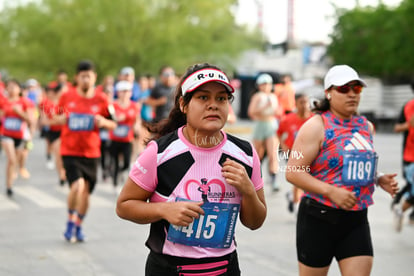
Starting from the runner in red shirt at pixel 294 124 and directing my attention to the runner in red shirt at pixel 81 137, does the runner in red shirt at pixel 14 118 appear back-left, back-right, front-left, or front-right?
front-right

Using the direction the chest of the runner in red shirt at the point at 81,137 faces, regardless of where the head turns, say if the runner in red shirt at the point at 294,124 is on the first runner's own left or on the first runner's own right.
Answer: on the first runner's own left

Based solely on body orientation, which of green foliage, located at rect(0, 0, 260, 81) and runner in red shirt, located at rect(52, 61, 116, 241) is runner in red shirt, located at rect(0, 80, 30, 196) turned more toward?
the runner in red shirt

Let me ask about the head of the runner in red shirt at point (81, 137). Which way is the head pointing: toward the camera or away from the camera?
toward the camera

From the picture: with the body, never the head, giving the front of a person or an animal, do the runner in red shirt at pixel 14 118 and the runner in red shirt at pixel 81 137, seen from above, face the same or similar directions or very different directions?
same or similar directions

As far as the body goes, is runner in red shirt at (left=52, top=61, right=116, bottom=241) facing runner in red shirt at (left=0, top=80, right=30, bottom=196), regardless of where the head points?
no

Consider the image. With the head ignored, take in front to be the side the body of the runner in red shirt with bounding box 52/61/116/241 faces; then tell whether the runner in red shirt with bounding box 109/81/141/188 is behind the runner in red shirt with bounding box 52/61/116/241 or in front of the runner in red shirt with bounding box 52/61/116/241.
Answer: behind

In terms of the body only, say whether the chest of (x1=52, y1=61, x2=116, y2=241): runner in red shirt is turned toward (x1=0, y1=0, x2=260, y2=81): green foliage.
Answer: no

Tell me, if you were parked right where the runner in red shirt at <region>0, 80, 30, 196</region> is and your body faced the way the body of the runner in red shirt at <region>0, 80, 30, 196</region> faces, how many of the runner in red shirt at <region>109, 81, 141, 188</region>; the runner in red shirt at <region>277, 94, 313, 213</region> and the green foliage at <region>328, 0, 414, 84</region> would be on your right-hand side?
0

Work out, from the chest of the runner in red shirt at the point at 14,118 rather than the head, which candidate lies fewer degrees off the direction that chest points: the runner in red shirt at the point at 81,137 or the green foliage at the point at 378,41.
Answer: the runner in red shirt

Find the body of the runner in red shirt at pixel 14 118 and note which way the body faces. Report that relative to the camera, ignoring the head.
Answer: toward the camera

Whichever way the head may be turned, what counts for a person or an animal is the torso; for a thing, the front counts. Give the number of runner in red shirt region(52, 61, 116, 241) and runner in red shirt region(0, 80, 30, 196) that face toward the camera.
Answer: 2

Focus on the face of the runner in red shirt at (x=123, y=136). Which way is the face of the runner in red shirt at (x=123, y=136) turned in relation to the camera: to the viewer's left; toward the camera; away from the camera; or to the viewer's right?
toward the camera

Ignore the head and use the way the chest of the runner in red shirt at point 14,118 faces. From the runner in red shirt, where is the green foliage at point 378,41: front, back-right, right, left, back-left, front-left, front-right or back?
back-left

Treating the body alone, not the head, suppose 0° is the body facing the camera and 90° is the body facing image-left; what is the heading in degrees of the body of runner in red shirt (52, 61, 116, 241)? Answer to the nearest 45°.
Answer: approximately 0°

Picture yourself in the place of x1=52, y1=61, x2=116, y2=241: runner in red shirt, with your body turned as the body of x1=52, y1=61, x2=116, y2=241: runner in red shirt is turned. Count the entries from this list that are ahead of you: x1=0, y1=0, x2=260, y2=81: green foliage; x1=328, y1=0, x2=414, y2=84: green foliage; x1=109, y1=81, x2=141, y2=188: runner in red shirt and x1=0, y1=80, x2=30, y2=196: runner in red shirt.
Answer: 0
